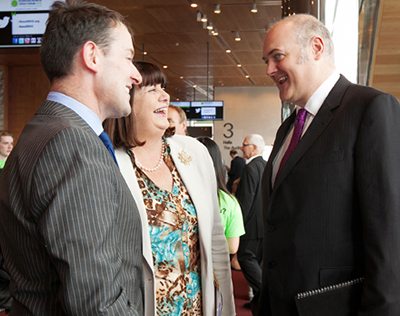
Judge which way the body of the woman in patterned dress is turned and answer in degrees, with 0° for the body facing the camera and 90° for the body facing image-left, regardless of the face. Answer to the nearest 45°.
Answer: approximately 315°

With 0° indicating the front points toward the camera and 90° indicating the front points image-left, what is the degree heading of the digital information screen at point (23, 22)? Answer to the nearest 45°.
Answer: approximately 0°

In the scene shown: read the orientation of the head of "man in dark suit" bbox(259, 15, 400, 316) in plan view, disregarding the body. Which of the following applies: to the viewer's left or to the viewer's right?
to the viewer's left

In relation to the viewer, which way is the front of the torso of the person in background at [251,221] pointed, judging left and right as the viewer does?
facing to the left of the viewer

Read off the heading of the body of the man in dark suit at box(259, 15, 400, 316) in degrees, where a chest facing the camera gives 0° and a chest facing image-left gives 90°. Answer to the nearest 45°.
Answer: approximately 45°

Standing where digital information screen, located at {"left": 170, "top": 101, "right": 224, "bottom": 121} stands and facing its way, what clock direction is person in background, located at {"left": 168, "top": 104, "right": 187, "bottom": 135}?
The person in background is roughly at 12 o'clock from the digital information screen.

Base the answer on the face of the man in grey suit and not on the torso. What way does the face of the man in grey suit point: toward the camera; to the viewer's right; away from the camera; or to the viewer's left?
to the viewer's right

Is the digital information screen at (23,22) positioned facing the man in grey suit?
yes

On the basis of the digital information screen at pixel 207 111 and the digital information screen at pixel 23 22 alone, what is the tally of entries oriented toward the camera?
2

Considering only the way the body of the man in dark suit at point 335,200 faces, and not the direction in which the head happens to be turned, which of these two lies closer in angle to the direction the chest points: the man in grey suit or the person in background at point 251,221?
the man in grey suit
